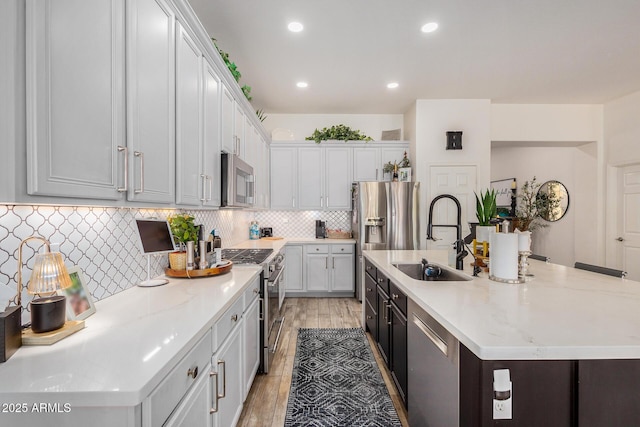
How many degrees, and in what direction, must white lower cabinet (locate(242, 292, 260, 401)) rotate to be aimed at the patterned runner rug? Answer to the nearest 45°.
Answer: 0° — it already faces it

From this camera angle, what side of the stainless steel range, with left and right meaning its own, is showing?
right

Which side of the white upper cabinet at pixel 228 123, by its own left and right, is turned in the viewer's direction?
right

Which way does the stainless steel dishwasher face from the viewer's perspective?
to the viewer's left

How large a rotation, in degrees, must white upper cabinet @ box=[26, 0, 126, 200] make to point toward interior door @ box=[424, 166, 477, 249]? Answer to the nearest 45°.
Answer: approximately 45° to its left

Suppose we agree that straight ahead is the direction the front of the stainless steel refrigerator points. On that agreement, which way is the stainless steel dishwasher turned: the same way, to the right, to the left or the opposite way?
to the right

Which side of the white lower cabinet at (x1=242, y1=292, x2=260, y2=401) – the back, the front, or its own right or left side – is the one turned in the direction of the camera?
right

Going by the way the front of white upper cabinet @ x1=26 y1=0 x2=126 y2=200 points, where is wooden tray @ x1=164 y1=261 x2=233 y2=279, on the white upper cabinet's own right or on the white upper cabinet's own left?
on the white upper cabinet's own left

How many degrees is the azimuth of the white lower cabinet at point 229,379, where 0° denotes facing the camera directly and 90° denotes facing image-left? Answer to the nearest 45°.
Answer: approximately 270°
